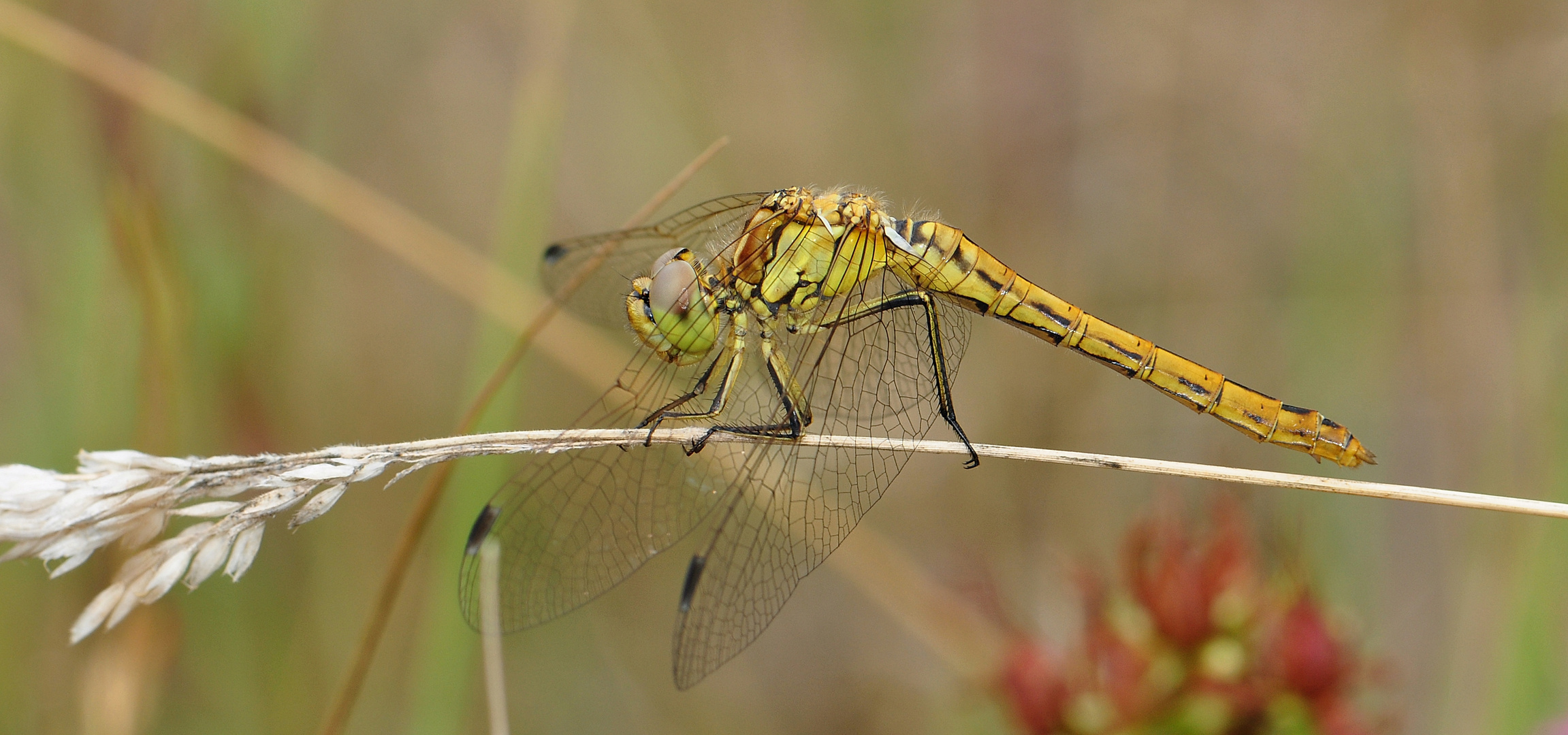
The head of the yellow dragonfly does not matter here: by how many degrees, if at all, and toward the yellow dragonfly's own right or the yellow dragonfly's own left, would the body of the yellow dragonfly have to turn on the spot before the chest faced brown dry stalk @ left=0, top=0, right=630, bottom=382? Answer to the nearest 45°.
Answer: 0° — it already faces it

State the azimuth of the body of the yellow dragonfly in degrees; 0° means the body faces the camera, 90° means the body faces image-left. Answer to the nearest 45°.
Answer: approximately 90°
